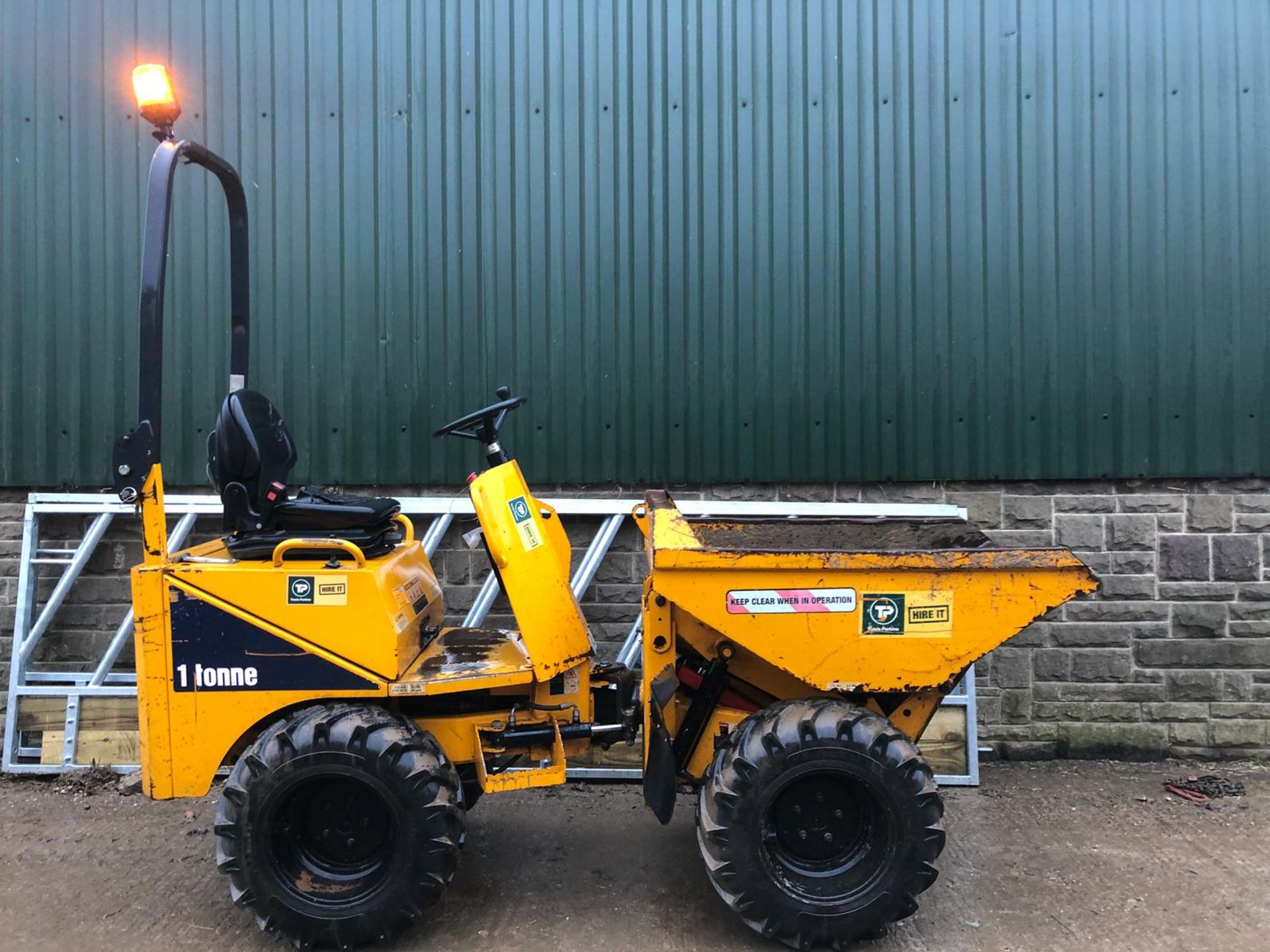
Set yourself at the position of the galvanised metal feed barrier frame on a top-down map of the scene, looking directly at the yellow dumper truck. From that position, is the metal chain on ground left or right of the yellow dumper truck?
left

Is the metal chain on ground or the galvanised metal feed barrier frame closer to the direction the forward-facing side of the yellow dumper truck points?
the metal chain on ground

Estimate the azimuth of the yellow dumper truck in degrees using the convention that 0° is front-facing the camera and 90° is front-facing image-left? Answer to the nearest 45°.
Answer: approximately 270°

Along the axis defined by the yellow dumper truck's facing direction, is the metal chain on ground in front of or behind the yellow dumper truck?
in front
